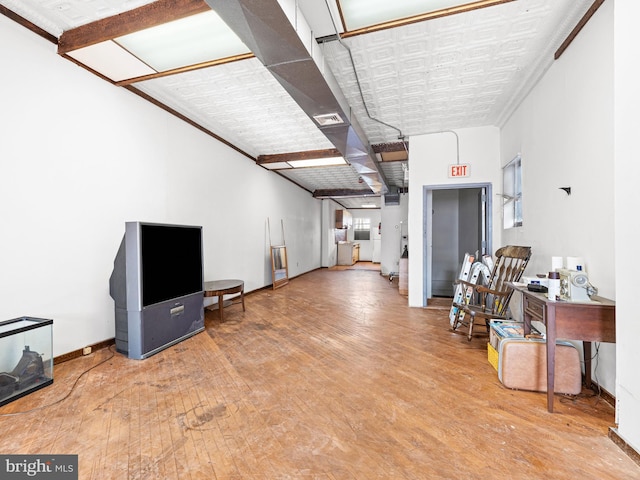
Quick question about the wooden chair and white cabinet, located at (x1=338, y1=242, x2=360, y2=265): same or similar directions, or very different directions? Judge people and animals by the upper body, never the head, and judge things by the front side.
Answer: very different directions

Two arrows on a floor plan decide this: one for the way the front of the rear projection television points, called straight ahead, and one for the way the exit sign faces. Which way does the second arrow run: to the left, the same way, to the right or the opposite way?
to the right

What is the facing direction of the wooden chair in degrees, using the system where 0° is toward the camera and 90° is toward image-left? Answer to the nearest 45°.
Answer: approximately 45°

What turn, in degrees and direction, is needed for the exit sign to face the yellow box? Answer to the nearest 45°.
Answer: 0° — it already faces it

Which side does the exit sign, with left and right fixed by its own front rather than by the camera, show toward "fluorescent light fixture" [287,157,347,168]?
right
